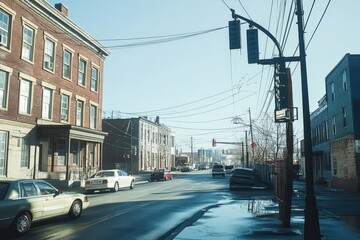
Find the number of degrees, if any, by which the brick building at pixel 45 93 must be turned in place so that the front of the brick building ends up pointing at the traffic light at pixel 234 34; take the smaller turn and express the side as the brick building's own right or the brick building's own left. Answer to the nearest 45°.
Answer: approximately 45° to the brick building's own right

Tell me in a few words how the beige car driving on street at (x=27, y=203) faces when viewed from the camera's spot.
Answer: facing away from the viewer and to the right of the viewer
